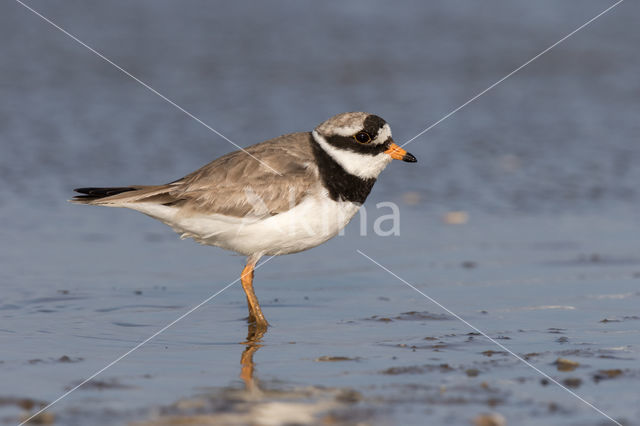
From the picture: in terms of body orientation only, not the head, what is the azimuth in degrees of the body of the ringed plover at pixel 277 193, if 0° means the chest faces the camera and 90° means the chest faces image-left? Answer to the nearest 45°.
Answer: approximately 270°
